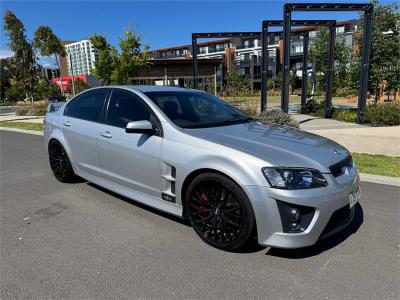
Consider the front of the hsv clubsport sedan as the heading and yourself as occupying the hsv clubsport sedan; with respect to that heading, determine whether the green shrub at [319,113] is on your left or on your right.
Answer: on your left

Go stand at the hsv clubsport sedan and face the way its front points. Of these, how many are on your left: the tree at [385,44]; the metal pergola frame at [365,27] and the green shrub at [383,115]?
3

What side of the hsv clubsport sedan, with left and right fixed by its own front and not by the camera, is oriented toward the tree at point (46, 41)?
back

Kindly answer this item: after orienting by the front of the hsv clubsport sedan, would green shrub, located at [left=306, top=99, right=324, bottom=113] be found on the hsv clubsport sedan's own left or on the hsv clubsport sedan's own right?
on the hsv clubsport sedan's own left

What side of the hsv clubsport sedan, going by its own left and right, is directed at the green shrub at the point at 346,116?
left

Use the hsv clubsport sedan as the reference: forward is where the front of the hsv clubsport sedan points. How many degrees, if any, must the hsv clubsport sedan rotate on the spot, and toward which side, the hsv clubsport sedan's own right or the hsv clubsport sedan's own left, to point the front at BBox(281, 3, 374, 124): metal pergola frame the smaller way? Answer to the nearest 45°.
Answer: approximately 90° to the hsv clubsport sedan's own left

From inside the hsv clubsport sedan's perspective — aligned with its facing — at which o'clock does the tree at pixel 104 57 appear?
The tree is roughly at 7 o'clock from the hsv clubsport sedan.

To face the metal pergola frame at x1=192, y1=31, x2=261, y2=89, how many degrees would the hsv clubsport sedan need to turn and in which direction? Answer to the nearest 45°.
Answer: approximately 135° to its left

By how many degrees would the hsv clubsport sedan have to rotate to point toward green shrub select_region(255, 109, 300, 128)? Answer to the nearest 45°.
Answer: approximately 135° to its left

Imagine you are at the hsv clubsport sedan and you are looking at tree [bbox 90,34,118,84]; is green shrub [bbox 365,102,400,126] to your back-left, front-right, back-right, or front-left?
front-right

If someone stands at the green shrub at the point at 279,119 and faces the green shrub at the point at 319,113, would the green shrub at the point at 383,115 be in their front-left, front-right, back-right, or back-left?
front-right

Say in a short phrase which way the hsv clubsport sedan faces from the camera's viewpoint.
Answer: facing the viewer and to the right of the viewer

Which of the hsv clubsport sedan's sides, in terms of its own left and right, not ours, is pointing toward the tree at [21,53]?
back
